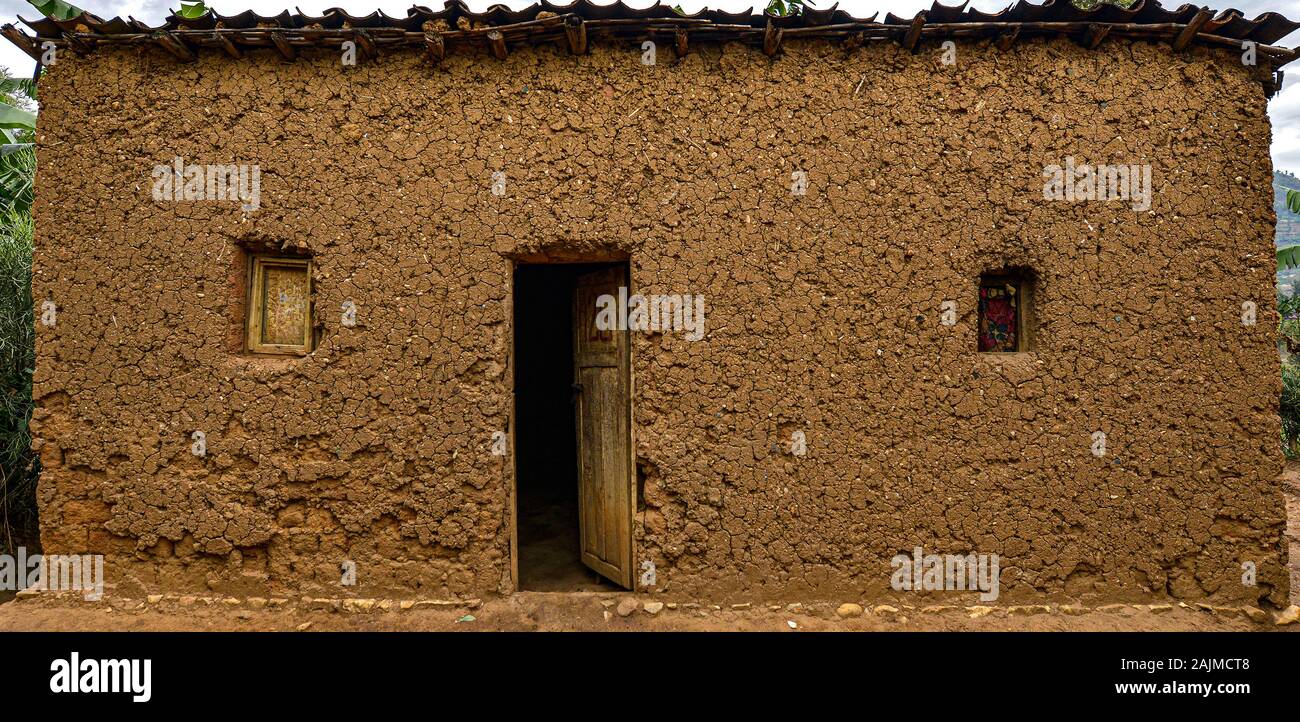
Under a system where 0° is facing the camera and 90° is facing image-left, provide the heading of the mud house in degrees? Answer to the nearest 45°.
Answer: approximately 0°

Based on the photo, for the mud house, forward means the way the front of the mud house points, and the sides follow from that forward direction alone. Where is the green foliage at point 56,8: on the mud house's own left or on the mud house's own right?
on the mud house's own right
